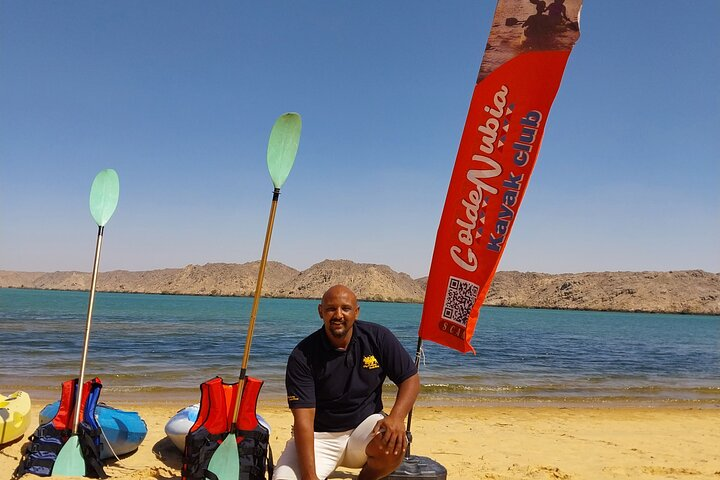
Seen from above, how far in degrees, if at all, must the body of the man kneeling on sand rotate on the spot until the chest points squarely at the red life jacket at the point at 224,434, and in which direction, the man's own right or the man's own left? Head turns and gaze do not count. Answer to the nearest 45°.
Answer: approximately 135° to the man's own right

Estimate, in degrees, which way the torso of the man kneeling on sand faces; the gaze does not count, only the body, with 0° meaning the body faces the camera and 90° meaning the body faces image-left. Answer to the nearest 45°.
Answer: approximately 0°

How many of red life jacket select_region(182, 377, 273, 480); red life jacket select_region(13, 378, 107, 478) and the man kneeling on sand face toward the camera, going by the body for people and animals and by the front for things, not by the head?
3

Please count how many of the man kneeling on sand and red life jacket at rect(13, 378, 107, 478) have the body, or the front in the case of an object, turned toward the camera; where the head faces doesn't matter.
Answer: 2

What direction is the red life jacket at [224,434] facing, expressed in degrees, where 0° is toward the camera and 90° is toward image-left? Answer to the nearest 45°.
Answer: approximately 0°

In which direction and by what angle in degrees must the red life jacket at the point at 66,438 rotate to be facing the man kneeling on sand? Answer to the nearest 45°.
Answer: approximately 45° to its left

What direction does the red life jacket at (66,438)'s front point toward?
toward the camera
